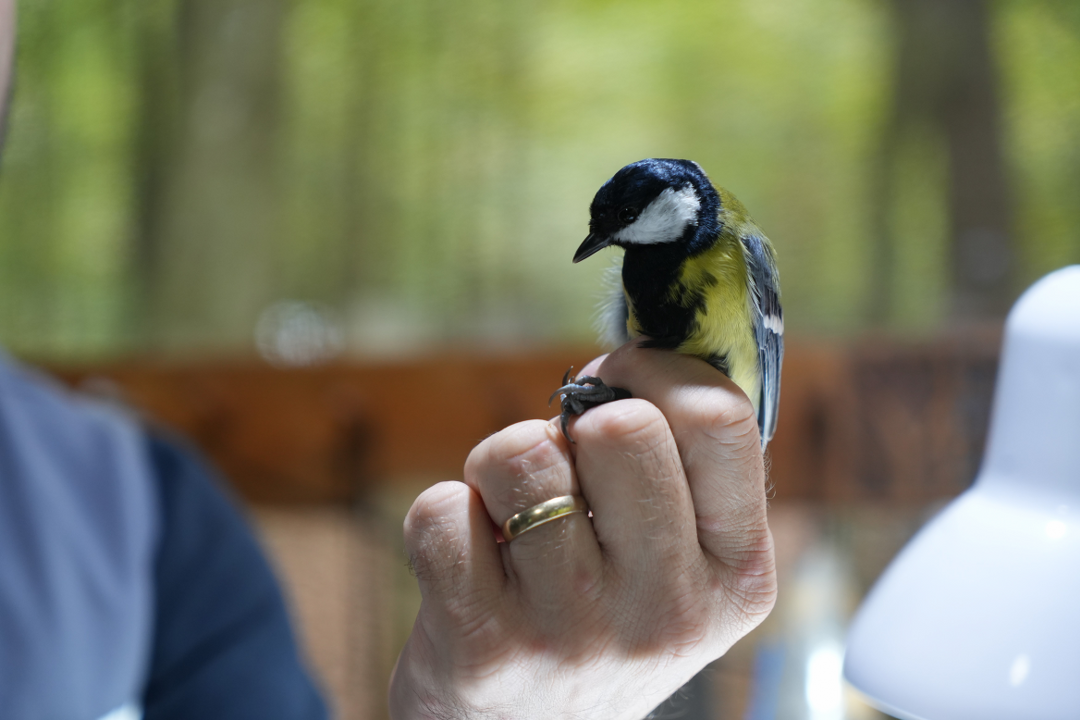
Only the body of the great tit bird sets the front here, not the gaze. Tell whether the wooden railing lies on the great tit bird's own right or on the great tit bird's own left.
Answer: on the great tit bird's own right

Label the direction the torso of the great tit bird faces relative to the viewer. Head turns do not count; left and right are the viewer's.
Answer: facing the viewer and to the left of the viewer
